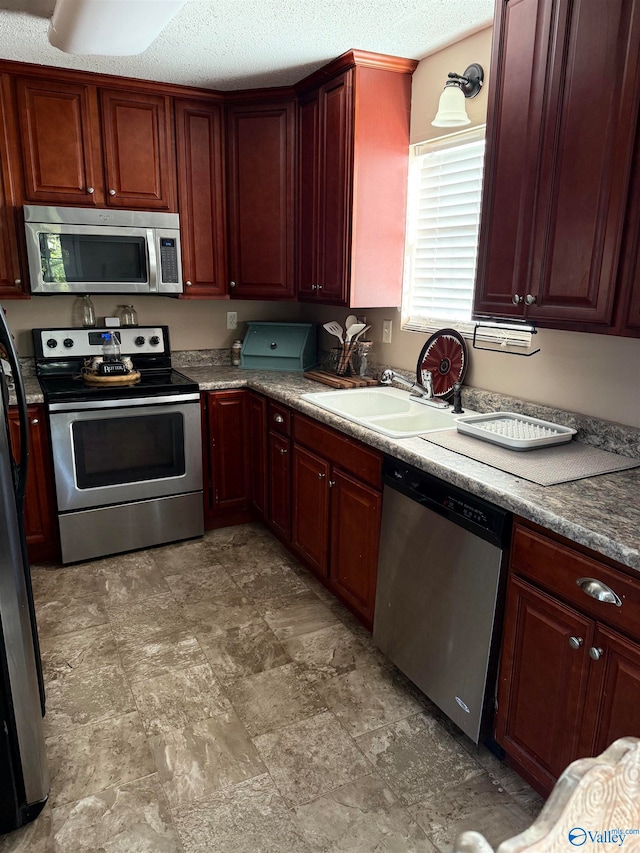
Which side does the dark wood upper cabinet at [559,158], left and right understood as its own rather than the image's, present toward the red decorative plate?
right

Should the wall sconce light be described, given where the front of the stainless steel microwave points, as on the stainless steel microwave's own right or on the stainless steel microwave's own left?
on the stainless steel microwave's own left

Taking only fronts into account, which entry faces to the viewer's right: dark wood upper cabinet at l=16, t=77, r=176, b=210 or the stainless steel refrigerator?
the stainless steel refrigerator

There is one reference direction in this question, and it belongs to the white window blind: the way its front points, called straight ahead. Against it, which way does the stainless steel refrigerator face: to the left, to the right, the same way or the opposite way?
the opposite way

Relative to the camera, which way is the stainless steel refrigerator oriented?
to the viewer's right

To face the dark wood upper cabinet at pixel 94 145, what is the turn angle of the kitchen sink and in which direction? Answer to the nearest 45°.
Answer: approximately 45° to its right

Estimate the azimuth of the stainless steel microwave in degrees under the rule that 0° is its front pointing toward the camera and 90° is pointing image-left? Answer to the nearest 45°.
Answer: approximately 0°

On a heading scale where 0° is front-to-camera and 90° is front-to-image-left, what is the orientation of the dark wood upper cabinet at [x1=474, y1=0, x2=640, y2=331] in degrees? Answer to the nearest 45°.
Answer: approximately 45°

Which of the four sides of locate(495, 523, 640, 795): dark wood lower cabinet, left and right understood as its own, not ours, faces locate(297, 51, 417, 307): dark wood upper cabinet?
right

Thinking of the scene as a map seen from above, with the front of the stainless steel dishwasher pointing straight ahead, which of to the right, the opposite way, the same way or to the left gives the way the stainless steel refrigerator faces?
the opposite way
